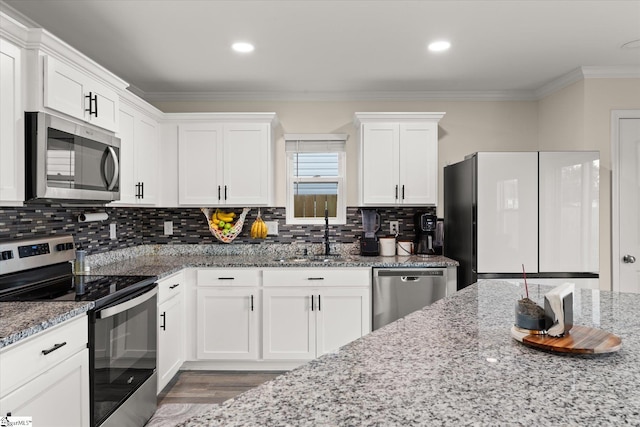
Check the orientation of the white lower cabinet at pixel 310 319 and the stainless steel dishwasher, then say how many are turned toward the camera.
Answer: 2

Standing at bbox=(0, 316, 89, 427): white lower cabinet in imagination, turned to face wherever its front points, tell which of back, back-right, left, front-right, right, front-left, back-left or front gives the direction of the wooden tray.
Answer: front

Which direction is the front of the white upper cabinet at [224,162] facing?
toward the camera

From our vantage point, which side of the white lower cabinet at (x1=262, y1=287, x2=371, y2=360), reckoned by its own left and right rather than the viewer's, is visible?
front

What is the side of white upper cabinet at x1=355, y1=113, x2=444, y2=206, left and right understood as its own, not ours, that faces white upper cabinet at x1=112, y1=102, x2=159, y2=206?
right

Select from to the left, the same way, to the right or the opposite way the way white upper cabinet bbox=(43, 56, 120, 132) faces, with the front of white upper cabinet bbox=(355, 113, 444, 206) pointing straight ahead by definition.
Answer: to the left

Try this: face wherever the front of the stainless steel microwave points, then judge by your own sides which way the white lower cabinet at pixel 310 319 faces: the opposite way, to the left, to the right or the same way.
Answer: to the right

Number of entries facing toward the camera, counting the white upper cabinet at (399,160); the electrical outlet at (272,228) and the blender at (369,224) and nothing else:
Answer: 3

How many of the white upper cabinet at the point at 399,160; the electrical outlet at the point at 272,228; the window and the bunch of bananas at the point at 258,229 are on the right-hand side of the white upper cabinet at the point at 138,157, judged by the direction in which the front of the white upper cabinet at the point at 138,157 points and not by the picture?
0

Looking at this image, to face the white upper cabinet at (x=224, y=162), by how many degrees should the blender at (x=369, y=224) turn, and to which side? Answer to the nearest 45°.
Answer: approximately 90° to its right

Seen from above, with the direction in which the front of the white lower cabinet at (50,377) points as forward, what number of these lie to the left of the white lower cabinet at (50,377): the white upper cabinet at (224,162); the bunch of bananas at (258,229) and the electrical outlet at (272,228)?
3

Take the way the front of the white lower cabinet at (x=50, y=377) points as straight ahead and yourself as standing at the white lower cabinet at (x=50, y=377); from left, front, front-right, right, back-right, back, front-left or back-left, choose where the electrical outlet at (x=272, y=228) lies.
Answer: left

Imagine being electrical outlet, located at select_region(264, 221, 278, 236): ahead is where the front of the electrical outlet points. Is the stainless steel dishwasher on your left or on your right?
on your left

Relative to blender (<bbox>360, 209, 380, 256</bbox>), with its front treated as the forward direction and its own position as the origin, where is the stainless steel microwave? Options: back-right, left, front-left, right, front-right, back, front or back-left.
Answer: front-right

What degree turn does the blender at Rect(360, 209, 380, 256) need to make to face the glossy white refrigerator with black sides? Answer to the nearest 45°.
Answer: approximately 45° to its left

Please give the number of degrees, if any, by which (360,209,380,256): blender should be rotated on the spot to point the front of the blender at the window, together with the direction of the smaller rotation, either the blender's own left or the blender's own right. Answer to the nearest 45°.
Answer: approximately 90° to the blender's own right

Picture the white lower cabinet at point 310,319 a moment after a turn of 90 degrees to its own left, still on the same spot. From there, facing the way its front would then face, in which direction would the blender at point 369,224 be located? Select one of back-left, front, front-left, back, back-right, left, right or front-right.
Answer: front-left

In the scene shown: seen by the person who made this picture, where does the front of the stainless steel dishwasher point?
facing the viewer

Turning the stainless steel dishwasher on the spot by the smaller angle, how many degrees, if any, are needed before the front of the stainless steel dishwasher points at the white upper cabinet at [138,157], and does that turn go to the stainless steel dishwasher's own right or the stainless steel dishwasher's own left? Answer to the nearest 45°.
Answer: approximately 90° to the stainless steel dishwasher's own right

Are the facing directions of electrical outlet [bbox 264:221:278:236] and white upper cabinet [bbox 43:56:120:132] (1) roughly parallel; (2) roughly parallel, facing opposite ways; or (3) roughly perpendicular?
roughly perpendicular

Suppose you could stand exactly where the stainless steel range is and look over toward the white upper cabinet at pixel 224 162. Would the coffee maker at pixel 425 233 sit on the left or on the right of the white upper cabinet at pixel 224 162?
right
